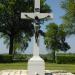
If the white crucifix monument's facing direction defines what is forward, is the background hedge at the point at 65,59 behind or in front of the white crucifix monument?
behind

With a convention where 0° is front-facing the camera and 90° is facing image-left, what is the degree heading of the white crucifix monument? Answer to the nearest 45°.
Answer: approximately 0°

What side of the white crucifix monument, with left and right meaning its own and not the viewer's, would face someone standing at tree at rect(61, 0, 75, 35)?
back
